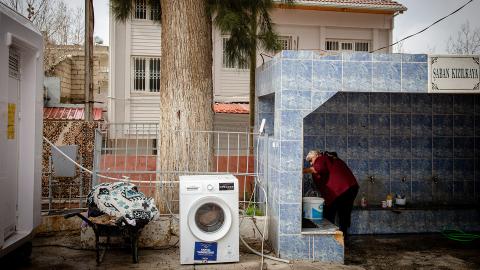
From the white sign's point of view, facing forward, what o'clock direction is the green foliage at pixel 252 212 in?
The green foliage is roughly at 3 o'clock from the white sign.

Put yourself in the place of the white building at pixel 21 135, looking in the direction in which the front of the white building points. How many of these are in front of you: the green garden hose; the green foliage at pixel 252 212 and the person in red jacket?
3

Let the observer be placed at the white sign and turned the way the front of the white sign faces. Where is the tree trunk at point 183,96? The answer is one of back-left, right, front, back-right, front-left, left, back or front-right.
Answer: right

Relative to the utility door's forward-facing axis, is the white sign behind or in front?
in front

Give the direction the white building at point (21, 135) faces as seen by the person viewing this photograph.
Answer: facing to the right of the viewer

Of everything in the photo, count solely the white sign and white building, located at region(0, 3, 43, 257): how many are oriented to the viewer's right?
1

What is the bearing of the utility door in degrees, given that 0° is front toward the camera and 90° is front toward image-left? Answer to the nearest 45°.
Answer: approximately 270°

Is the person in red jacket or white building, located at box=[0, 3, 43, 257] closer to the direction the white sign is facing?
the white building

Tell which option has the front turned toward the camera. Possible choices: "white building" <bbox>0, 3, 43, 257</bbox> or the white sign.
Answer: the white sign

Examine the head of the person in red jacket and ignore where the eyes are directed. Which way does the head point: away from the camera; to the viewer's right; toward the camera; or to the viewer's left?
to the viewer's left

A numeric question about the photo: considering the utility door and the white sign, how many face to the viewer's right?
1

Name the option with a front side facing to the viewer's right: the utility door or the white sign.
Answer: the utility door

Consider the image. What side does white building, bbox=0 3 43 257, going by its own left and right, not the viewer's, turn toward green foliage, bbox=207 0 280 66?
left

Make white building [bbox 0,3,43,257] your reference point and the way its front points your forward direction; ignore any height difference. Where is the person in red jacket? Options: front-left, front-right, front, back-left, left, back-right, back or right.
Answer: front

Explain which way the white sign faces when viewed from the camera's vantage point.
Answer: facing the viewer
